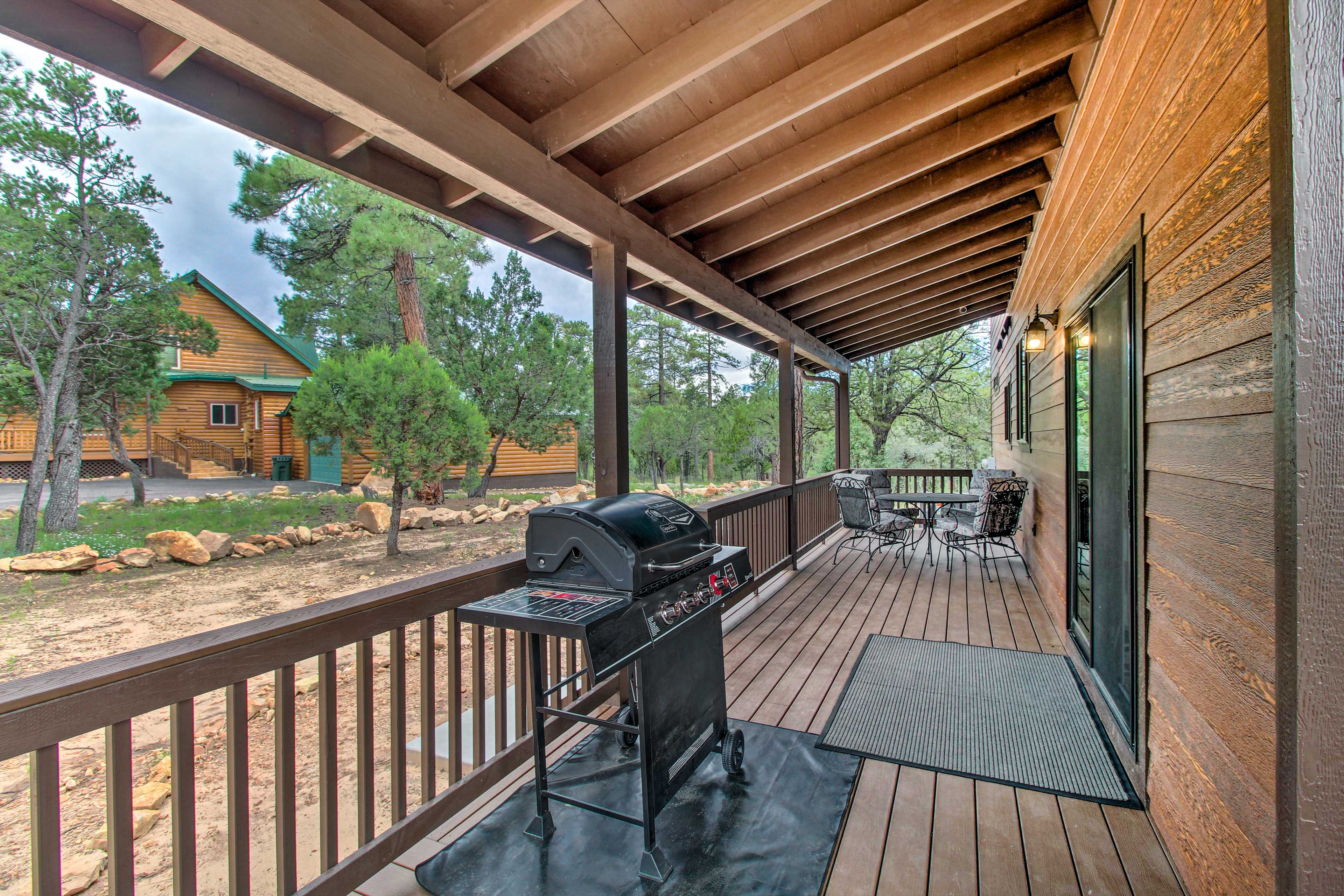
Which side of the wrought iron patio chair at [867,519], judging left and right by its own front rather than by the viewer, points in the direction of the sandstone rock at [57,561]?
back

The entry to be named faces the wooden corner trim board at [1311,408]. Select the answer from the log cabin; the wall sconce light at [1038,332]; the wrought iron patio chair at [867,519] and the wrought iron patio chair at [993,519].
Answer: the log cabin

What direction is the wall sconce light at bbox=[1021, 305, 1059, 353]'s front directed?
to the viewer's left

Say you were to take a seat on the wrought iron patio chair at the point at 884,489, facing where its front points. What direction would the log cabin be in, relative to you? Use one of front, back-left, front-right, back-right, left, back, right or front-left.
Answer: back-right

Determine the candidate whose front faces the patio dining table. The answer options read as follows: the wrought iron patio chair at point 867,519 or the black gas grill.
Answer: the wrought iron patio chair

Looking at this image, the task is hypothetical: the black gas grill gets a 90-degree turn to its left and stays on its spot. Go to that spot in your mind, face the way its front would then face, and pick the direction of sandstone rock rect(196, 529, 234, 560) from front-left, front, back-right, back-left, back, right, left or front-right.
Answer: left

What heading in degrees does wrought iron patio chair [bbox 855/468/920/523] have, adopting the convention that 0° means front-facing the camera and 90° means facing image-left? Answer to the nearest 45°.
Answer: approximately 315°

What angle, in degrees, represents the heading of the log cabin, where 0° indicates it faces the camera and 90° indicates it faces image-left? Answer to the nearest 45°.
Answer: approximately 0°

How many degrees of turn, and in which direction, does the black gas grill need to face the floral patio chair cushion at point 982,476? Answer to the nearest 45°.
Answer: approximately 90° to its left

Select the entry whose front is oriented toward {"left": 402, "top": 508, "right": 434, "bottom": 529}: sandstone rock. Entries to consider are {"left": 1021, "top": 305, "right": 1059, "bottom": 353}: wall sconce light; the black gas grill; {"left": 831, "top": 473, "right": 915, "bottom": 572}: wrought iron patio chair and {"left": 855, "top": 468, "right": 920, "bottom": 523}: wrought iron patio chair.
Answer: the wall sconce light

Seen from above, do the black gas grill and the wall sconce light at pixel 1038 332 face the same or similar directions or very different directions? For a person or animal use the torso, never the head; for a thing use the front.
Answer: very different directions

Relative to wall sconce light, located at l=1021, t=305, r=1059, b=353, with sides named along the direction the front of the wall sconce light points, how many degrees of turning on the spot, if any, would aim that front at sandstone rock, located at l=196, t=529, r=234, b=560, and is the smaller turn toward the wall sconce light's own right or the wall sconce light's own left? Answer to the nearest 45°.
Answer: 0° — it already faces it

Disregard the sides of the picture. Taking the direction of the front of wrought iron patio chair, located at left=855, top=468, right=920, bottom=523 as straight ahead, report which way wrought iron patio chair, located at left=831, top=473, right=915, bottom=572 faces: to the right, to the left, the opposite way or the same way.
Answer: to the left

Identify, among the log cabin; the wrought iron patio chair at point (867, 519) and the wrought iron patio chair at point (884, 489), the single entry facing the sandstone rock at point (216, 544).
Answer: the log cabin

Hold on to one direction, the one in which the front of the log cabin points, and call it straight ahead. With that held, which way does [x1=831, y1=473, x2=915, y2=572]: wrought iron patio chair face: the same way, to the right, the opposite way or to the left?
to the left
